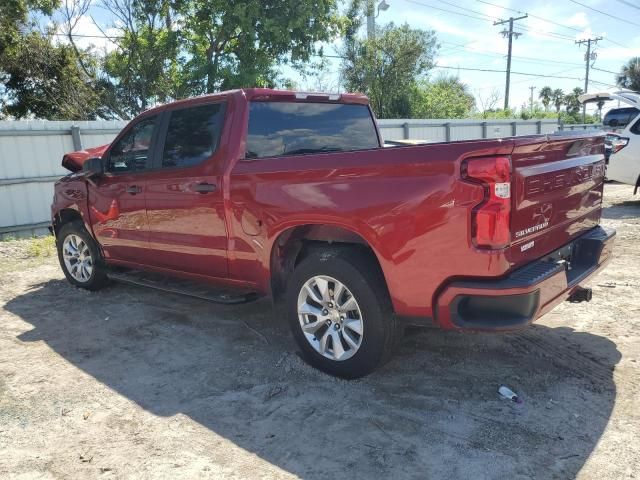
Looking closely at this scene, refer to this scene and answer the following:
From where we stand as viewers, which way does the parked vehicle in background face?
facing away from the viewer and to the right of the viewer

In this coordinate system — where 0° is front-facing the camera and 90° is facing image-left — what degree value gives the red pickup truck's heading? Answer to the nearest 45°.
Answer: approximately 135°

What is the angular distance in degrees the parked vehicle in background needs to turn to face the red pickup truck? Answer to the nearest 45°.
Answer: approximately 135° to its right

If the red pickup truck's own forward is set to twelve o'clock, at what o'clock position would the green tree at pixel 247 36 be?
The green tree is roughly at 1 o'clock from the red pickup truck.

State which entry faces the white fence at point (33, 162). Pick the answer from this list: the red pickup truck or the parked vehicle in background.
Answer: the red pickup truck

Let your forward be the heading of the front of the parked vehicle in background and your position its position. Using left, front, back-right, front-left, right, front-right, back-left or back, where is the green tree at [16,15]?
back-left

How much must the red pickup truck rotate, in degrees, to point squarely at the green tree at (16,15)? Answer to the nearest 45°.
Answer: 0° — it already faces it

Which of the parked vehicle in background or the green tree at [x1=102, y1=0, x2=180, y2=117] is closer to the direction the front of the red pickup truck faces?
the green tree

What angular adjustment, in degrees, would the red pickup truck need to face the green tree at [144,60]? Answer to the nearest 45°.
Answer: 0° — it already faces it

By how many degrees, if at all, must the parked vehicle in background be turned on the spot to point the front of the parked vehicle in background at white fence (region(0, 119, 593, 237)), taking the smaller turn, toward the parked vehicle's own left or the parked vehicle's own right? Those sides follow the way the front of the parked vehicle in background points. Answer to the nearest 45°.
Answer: approximately 180°

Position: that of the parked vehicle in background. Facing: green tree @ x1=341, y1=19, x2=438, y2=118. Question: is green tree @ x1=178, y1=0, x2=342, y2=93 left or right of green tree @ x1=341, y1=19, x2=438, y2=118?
left
